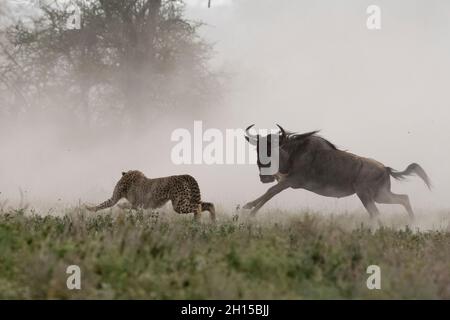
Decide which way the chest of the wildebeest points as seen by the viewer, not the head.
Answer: to the viewer's left

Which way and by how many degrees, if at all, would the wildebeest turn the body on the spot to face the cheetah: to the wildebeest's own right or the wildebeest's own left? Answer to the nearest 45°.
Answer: approximately 45° to the wildebeest's own left

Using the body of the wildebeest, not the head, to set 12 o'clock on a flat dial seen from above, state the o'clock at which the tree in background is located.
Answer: The tree in background is roughly at 2 o'clock from the wildebeest.
